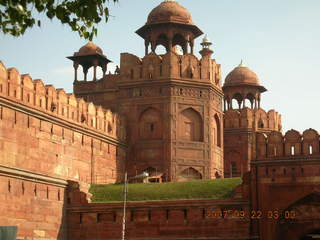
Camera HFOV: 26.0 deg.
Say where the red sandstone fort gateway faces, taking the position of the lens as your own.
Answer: facing the viewer and to the right of the viewer
